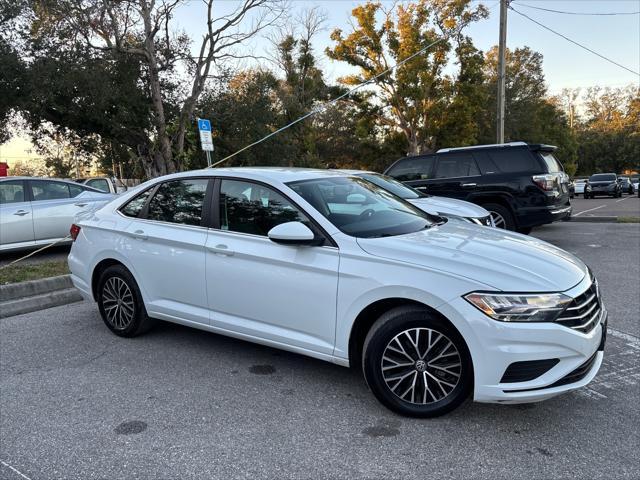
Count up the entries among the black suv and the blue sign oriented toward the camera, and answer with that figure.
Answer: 1

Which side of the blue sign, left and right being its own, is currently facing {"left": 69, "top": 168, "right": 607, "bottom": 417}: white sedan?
front

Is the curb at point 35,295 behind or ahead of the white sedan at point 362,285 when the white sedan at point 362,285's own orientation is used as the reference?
behind

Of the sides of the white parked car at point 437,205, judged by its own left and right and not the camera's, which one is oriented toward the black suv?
left

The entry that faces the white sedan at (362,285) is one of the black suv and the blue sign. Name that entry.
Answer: the blue sign

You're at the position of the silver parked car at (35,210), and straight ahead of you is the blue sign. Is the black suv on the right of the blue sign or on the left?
right

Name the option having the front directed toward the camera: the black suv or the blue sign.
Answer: the blue sign

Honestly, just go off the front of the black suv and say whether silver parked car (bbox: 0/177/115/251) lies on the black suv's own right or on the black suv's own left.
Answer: on the black suv's own left

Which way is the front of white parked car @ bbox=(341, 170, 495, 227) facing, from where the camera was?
facing the viewer and to the right of the viewer

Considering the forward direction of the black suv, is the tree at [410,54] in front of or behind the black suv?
in front

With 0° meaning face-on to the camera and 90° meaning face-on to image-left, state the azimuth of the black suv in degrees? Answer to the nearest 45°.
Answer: approximately 135°

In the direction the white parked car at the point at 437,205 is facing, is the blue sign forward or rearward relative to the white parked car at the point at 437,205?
rearward

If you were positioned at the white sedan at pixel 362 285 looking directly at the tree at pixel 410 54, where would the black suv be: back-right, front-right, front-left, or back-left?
front-right

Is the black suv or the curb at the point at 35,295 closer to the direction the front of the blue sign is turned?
the curb

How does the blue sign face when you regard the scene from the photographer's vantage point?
facing the viewer

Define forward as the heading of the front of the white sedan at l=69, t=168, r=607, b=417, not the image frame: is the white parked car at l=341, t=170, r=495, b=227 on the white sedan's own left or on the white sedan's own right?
on the white sedan's own left

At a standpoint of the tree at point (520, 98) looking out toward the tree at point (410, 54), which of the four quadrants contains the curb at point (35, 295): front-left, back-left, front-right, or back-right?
front-left
